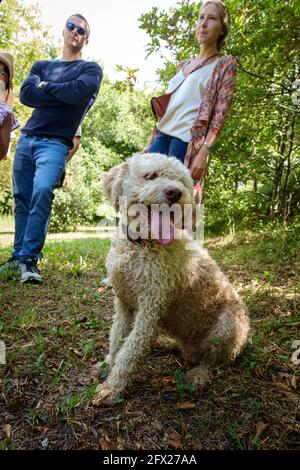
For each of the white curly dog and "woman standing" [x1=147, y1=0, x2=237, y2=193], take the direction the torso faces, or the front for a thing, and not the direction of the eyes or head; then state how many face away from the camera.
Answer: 0

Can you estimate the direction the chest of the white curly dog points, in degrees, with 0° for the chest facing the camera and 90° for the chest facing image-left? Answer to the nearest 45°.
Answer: approximately 45°

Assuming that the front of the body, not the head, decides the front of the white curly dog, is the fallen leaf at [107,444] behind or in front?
in front

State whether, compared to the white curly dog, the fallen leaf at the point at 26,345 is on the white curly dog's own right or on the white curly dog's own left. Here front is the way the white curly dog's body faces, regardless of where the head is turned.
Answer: on the white curly dog's own right

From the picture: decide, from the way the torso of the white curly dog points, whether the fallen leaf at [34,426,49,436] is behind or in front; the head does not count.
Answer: in front

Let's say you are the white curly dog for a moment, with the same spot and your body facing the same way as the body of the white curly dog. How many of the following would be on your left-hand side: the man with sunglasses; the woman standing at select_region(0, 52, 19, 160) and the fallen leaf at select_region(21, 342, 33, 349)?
0

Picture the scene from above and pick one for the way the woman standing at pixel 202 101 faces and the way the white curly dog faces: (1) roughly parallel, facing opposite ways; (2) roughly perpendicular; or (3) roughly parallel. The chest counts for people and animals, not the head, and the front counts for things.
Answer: roughly parallel

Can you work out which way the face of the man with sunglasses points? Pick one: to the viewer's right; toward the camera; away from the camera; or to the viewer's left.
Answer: toward the camera

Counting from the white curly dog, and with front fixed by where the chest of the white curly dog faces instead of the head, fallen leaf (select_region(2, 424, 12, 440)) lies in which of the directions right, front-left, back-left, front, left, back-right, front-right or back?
front

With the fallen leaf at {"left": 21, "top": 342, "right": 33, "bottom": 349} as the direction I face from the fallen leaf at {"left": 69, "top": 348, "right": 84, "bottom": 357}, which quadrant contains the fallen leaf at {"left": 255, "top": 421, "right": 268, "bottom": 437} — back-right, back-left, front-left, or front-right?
back-left

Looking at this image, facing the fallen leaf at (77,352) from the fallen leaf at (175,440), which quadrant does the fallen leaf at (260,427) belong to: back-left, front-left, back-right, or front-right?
back-right

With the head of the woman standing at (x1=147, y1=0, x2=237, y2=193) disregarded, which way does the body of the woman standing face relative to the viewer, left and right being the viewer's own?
facing the viewer and to the left of the viewer

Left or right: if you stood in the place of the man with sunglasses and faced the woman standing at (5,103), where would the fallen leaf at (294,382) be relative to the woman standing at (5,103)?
left

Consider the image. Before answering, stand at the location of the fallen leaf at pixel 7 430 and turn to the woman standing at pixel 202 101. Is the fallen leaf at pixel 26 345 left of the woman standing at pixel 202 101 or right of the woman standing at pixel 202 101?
left
